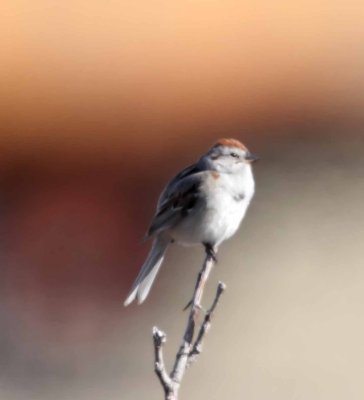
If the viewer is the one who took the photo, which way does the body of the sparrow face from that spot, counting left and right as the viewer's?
facing the viewer and to the right of the viewer
